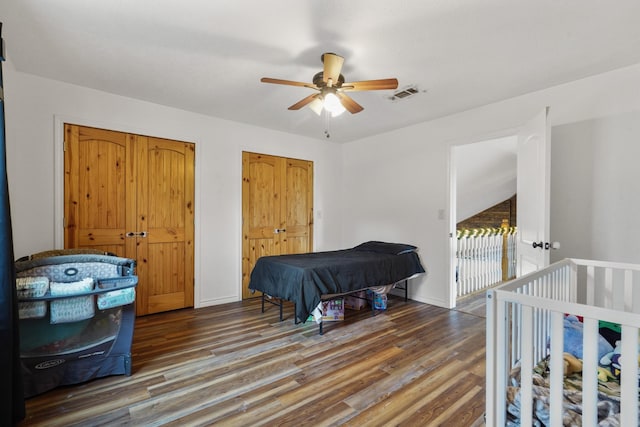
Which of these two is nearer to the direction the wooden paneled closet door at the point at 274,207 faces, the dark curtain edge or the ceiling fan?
the ceiling fan

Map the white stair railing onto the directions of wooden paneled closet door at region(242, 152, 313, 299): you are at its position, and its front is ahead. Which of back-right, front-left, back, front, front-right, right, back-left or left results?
front-left

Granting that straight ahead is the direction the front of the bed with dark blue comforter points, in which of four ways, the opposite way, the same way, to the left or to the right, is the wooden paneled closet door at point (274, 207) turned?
to the left

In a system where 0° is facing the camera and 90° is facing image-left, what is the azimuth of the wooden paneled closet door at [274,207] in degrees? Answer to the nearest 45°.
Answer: approximately 315°

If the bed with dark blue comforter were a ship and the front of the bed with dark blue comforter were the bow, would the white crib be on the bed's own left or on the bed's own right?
on the bed's own left

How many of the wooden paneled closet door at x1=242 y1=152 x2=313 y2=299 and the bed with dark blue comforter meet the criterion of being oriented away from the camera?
0

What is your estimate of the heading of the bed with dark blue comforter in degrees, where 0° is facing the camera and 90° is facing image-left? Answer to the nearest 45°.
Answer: approximately 45°

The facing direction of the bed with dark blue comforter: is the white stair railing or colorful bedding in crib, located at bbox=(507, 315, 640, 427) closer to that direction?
the colorful bedding in crib

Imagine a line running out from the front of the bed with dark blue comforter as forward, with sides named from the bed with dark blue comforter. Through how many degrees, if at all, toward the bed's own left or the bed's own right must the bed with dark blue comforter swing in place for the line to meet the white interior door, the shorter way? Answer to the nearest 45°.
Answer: approximately 135° to the bed's own left

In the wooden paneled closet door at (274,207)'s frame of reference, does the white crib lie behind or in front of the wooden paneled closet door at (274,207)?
in front

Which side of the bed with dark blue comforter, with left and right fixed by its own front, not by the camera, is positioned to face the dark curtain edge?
front

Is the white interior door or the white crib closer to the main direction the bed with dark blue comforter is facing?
the white crib

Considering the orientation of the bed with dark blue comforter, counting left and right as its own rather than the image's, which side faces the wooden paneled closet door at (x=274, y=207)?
right

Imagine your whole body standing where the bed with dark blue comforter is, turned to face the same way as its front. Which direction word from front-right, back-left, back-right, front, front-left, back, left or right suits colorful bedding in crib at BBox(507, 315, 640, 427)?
left
